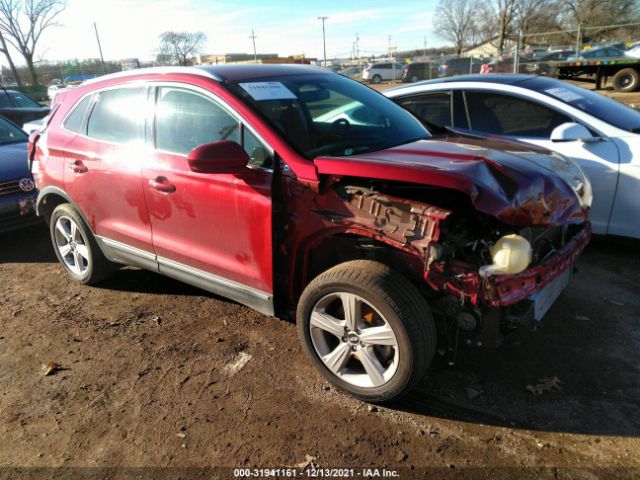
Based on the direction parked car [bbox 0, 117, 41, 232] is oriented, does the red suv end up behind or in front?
in front

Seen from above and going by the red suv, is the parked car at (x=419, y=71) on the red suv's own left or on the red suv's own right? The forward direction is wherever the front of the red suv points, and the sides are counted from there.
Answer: on the red suv's own left

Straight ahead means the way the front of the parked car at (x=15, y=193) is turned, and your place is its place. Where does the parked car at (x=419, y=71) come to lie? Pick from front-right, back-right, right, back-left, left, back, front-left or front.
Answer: left

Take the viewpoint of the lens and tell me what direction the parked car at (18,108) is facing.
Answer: facing the viewer and to the right of the viewer

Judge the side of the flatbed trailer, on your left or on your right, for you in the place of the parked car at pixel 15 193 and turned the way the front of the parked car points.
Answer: on your left

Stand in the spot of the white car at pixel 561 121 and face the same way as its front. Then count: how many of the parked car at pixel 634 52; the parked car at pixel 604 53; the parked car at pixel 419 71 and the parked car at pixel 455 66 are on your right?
0

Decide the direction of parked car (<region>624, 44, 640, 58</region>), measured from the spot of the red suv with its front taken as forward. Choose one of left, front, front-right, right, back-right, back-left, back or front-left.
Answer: left

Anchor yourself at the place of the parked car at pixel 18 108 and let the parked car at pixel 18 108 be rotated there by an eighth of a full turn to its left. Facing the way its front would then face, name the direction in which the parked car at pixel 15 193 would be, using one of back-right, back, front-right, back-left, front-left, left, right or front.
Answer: right

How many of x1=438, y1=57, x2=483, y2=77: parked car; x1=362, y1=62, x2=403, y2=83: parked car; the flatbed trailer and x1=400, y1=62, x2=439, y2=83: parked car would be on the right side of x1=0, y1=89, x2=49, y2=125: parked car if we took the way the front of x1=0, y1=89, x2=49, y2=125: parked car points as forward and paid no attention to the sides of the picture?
0

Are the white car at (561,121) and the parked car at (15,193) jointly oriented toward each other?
no

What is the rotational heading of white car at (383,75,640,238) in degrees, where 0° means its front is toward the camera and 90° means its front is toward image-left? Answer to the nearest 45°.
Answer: approximately 315°

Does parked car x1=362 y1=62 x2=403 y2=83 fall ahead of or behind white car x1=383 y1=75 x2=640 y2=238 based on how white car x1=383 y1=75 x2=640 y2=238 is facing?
behind

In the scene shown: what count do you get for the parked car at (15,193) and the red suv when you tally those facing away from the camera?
0

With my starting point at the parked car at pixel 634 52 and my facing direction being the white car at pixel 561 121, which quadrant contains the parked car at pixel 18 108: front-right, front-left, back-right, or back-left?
front-right

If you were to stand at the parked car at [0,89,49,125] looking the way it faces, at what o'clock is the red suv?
The red suv is roughly at 1 o'clock from the parked car.

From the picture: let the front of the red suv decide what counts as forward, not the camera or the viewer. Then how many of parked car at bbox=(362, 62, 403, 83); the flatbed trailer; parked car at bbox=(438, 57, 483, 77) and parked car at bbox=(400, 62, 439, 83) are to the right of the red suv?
0

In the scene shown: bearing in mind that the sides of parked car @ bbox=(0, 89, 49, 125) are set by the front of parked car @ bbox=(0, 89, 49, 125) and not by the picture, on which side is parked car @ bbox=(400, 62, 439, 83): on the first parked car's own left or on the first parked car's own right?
on the first parked car's own left
